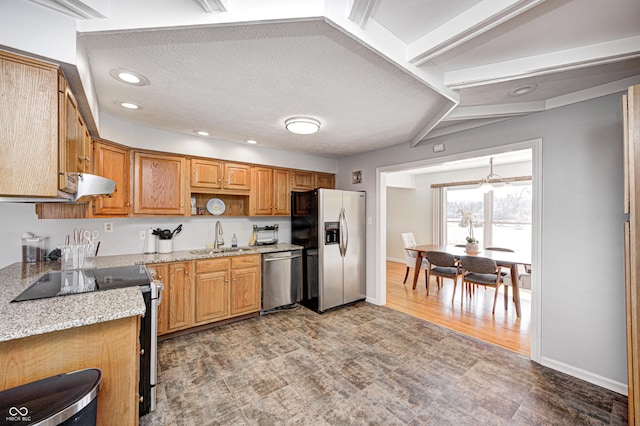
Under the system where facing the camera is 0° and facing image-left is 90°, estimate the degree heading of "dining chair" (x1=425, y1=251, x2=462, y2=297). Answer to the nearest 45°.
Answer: approximately 225°

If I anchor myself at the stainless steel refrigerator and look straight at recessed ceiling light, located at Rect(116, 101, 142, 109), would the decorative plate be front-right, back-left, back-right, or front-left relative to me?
front-right

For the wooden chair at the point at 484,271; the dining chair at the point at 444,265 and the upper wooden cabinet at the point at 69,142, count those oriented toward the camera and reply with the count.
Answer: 0

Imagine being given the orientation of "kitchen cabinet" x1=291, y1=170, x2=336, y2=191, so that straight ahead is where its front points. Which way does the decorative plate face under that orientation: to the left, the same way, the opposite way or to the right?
the same way

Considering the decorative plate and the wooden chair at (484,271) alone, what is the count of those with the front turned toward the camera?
1

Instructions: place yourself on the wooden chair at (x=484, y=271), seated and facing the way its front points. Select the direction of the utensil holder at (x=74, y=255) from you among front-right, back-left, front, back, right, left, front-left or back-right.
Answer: back

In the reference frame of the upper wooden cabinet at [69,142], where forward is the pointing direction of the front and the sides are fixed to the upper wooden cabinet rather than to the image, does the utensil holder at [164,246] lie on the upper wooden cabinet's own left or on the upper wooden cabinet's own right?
on the upper wooden cabinet's own left

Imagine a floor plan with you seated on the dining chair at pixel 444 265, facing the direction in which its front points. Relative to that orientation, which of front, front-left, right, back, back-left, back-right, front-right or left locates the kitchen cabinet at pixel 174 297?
back

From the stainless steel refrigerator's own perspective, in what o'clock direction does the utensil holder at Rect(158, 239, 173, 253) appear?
The utensil holder is roughly at 4 o'clock from the stainless steel refrigerator.

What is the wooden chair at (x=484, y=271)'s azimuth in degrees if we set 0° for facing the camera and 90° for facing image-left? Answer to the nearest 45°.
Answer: approximately 225°

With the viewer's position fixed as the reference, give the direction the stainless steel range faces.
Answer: facing to the right of the viewer

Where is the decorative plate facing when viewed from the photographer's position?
facing the viewer

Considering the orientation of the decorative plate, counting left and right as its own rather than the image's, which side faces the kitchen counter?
front

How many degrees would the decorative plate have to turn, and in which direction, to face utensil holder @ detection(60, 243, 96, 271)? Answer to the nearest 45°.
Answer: approximately 45° to its right

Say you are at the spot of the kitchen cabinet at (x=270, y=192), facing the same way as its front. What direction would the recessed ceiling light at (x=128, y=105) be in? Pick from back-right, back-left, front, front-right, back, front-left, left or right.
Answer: right

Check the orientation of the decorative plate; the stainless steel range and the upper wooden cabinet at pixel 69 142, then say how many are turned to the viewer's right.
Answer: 2

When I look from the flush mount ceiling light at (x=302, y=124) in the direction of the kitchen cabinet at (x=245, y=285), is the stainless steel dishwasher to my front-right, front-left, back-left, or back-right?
front-right

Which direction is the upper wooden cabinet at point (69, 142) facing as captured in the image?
to the viewer's right

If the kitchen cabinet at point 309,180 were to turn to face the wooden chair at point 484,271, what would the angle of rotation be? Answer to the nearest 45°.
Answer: approximately 45° to its left

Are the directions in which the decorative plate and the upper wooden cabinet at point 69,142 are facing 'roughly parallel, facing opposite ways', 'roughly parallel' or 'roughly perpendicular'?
roughly perpendicular

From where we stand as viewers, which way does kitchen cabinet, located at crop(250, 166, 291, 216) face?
facing the viewer and to the right of the viewer
